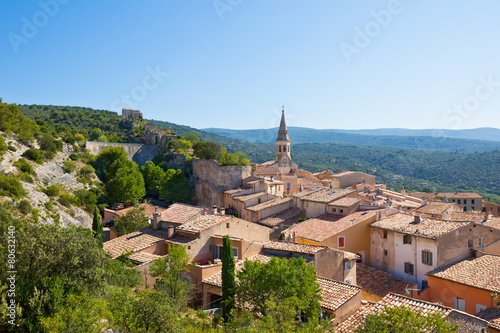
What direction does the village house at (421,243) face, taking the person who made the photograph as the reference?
facing the viewer and to the left of the viewer

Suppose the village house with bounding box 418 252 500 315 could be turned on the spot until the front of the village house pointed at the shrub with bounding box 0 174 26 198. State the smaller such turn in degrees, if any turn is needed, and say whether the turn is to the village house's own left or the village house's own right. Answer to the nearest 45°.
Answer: approximately 45° to the village house's own right

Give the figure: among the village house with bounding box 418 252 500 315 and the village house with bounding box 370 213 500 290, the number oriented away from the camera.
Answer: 0

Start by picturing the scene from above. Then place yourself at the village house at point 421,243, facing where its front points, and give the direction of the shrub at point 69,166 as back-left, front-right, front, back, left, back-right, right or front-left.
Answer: front-right

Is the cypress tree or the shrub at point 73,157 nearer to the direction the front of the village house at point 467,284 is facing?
the cypress tree

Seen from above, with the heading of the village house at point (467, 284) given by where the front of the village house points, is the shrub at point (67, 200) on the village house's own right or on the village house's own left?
on the village house's own right

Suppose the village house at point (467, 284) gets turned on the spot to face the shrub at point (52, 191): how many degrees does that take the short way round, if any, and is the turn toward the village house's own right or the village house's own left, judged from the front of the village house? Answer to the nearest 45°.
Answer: approximately 45° to the village house's own right

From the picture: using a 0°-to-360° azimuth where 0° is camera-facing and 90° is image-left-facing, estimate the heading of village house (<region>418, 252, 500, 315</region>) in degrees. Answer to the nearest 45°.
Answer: approximately 45°
